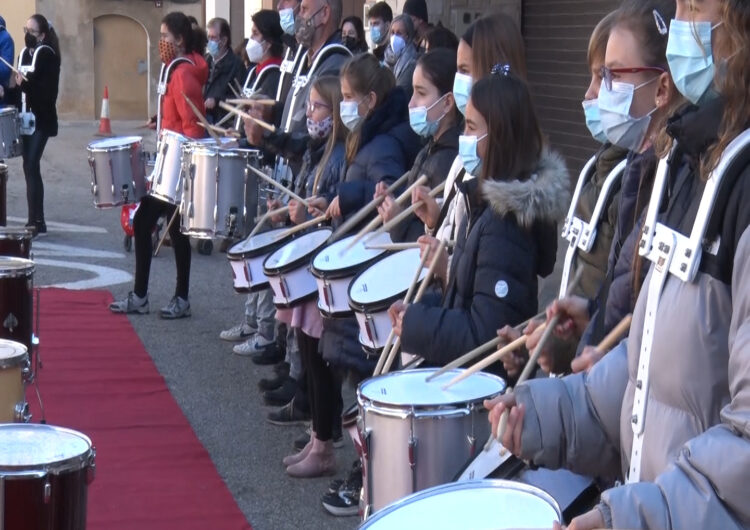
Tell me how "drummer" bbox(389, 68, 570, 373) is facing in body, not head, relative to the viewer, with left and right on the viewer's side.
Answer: facing to the left of the viewer

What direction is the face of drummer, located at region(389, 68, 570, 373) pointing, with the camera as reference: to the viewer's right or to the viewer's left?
to the viewer's left

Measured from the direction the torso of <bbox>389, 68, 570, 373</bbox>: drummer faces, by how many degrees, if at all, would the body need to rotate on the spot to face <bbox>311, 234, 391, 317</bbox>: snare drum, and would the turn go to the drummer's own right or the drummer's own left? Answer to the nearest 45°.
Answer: approximately 45° to the drummer's own right

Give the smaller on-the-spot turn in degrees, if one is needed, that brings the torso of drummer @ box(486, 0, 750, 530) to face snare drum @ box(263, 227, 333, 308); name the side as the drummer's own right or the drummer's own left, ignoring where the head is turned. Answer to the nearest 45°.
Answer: approximately 90° to the drummer's own right

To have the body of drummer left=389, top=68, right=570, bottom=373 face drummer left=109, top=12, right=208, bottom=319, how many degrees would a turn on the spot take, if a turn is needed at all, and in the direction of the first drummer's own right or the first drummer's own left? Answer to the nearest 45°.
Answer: approximately 45° to the first drummer's own right

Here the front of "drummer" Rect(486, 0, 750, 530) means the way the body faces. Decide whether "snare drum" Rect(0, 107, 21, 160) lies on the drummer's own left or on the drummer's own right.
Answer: on the drummer's own right

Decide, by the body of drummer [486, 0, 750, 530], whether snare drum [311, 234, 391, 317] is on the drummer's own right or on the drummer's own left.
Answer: on the drummer's own right

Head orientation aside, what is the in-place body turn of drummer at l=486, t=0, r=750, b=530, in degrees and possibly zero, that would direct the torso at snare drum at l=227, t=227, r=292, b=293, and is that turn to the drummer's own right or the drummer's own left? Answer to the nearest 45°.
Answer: approximately 90° to the drummer's own right
